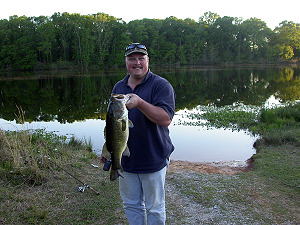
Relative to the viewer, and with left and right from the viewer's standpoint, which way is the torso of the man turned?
facing the viewer and to the left of the viewer
